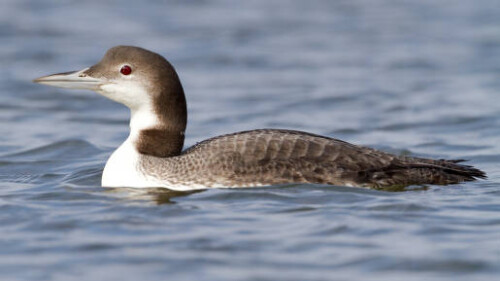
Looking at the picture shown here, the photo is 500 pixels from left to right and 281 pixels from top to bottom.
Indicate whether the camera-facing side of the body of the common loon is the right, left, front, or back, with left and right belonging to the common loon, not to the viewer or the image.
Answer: left
